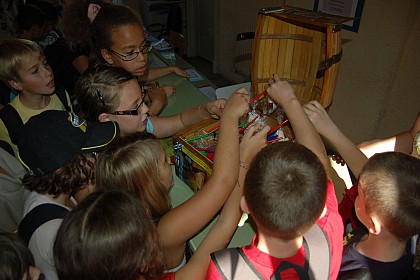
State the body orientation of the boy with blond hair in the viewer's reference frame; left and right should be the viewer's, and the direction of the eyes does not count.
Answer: facing the viewer and to the right of the viewer

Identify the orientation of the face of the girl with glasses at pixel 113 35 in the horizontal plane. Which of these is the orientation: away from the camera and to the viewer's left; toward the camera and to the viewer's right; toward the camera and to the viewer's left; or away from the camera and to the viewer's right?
toward the camera and to the viewer's right

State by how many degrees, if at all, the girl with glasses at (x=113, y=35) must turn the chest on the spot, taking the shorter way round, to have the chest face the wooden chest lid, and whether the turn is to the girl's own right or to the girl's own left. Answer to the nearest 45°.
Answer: approximately 45° to the girl's own left

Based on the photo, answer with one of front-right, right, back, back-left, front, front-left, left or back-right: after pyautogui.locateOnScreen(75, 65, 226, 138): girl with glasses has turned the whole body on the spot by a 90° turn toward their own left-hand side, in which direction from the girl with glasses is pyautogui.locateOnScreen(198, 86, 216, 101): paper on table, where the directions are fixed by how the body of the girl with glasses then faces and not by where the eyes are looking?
front-right

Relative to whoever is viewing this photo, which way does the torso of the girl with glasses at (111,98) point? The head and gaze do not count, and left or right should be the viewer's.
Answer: facing to the right of the viewer

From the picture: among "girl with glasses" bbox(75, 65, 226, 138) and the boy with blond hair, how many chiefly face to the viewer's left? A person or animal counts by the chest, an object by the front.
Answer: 0

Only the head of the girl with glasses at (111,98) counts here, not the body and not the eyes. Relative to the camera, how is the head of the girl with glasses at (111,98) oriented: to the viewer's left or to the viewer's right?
to the viewer's right

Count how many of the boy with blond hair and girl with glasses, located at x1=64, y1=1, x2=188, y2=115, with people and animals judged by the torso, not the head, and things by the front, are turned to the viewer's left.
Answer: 0
